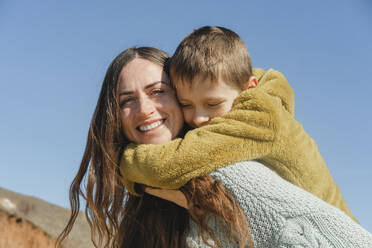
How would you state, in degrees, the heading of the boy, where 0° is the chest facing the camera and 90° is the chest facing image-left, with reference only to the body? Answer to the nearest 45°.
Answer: approximately 45°

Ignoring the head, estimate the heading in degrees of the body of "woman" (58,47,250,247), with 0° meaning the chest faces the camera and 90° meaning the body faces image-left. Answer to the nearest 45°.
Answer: approximately 0°

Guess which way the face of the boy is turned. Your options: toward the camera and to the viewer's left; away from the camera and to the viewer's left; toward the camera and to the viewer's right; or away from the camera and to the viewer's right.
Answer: toward the camera and to the viewer's left
